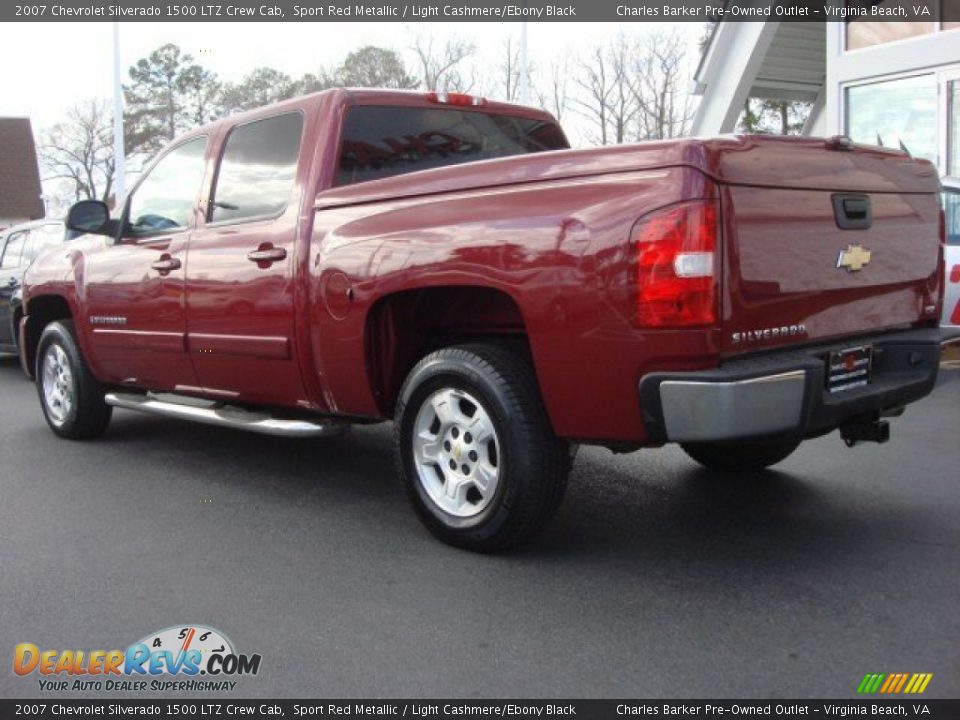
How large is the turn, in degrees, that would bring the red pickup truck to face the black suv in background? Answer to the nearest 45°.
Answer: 0° — it already faces it

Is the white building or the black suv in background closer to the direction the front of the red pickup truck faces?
the black suv in background

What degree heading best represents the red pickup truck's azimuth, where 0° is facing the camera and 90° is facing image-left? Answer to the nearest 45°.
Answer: approximately 135°

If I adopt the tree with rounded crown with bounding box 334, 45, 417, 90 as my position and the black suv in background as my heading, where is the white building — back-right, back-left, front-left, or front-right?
front-left

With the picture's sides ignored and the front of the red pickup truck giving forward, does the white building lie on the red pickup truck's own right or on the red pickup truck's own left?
on the red pickup truck's own right

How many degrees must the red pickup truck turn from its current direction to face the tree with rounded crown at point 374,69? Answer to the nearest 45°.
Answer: approximately 45° to its right

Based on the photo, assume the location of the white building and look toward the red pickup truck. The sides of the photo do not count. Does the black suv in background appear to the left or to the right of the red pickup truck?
right

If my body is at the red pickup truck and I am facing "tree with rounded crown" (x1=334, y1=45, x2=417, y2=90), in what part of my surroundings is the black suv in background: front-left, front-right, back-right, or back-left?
front-left
